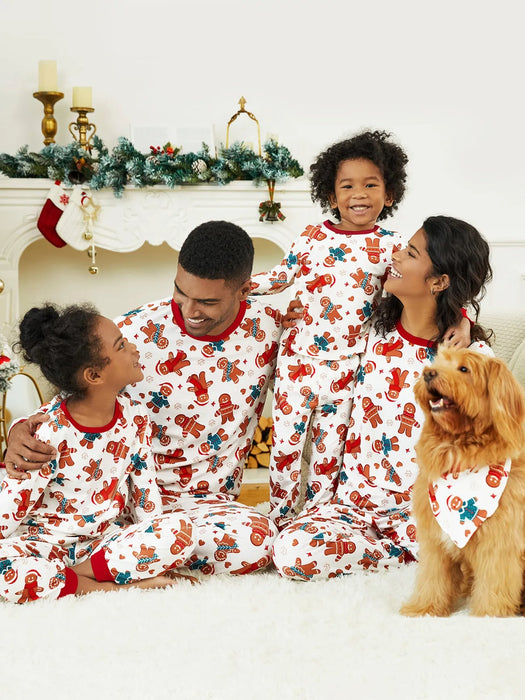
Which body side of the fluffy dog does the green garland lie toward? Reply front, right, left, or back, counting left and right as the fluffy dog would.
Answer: right

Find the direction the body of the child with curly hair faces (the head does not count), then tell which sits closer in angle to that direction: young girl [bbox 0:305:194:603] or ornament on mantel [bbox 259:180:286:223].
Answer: the young girl

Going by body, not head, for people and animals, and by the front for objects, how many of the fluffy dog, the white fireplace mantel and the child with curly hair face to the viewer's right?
0

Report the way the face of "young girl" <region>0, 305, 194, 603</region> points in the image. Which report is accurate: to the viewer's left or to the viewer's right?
to the viewer's right

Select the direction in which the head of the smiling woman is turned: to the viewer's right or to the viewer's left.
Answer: to the viewer's left

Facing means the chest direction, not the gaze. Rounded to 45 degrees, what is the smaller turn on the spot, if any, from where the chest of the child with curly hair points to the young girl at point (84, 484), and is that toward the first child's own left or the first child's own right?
approximately 45° to the first child's own right

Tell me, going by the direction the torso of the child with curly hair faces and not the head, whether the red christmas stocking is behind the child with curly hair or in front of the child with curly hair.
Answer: behind

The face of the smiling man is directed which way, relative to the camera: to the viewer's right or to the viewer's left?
to the viewer's left

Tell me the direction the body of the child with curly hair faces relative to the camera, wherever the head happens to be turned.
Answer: toward the camera
